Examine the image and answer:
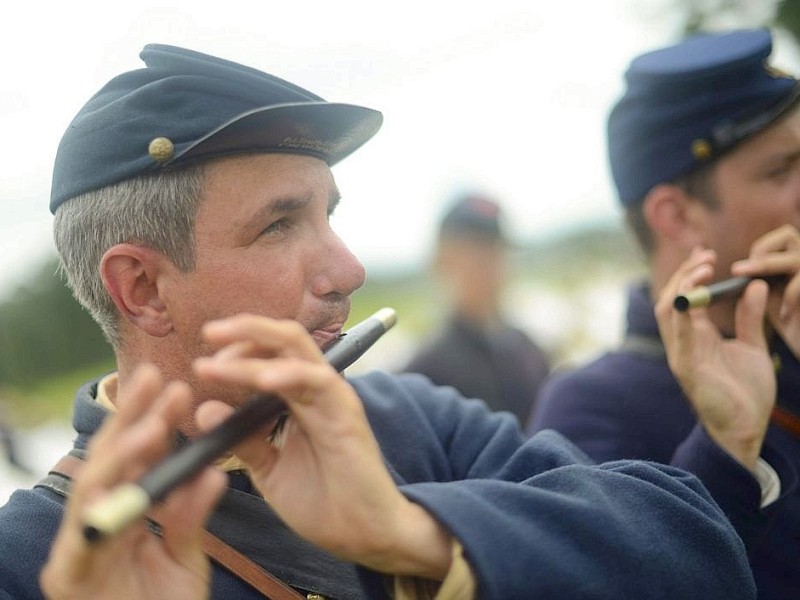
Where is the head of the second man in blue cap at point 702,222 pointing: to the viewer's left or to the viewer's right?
to the viewer's right

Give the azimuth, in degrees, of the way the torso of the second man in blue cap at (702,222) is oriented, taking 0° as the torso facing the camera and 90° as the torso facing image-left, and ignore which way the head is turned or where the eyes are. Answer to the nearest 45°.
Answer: approximately 315°

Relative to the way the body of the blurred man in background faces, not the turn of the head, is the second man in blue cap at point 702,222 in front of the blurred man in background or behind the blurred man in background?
in front

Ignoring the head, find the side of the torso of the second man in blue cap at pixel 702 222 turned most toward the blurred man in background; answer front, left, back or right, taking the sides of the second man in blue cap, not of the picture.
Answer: back

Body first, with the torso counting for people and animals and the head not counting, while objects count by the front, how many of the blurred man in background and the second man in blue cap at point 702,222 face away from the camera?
0
